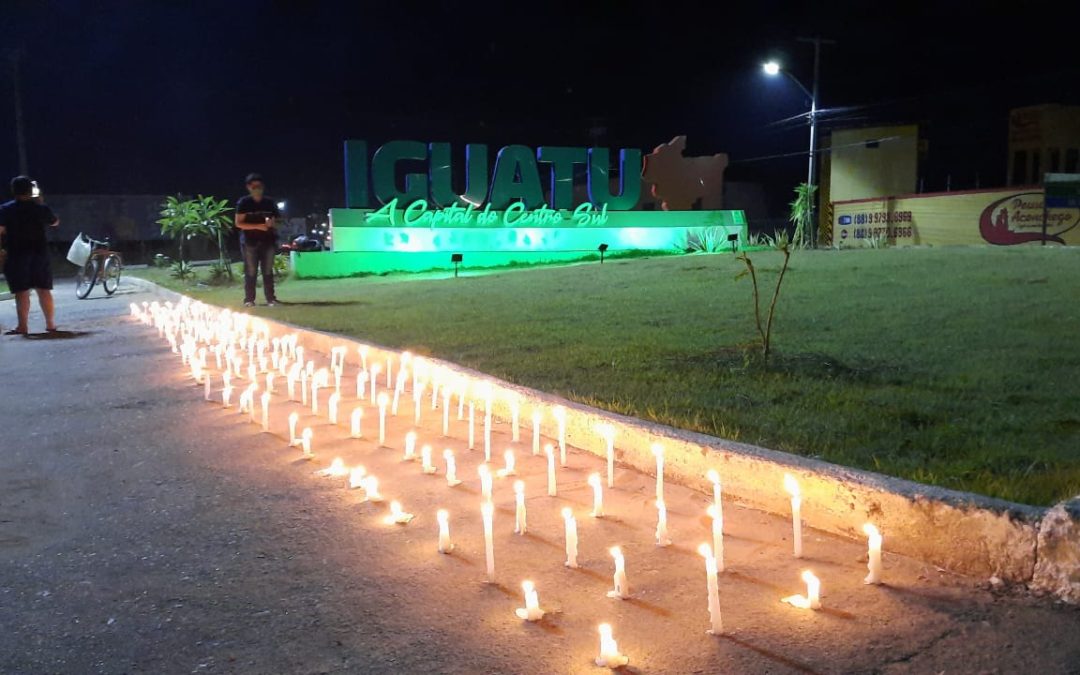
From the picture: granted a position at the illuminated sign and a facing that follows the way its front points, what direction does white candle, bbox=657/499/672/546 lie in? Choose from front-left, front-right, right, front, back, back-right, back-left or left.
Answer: front

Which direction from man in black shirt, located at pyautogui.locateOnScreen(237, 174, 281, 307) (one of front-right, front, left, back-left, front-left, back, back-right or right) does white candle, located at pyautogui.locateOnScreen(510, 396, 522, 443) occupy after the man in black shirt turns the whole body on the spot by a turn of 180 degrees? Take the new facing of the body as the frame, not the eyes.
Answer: back

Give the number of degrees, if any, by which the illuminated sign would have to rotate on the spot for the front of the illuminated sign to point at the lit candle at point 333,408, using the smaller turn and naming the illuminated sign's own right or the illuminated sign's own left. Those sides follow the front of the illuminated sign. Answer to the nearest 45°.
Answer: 0° — it already faces it

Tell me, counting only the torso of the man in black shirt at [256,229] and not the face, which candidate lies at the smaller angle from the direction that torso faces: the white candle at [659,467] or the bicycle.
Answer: the white candle

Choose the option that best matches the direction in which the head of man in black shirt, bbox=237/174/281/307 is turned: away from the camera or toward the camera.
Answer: toward the camera

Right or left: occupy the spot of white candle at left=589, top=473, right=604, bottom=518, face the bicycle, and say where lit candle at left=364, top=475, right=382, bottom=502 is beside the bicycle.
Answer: left

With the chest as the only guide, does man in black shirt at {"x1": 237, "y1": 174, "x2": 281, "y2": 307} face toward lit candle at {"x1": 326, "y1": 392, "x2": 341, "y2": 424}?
yes

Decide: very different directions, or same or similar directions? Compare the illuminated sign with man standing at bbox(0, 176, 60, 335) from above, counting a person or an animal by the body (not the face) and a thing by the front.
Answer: very different directions

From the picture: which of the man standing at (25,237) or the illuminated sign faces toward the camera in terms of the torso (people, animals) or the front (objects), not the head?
the illuminated sign

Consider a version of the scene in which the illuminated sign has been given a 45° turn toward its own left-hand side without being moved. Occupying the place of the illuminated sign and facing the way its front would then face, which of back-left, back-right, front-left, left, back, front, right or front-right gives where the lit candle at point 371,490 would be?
front-right

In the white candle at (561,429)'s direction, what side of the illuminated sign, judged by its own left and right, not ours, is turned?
front

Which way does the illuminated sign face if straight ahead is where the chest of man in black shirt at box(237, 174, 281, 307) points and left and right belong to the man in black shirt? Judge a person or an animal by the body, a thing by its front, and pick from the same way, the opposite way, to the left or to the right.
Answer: the same way

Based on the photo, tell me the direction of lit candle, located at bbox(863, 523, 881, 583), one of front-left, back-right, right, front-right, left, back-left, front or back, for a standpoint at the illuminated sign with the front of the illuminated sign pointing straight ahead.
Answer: front

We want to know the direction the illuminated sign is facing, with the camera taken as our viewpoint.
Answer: facing the viewer

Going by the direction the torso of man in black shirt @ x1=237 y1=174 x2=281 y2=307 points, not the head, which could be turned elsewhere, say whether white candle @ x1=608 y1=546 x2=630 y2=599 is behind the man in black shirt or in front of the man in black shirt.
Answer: in front

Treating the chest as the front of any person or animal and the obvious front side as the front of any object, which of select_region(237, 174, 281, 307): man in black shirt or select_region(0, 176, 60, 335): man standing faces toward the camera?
the man in black shirt

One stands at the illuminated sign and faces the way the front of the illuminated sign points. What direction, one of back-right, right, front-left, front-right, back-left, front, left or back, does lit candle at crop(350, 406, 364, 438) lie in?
front

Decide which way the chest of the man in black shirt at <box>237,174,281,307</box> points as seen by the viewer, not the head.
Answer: toward the camera

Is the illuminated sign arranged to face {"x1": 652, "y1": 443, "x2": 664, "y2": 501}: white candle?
yes
